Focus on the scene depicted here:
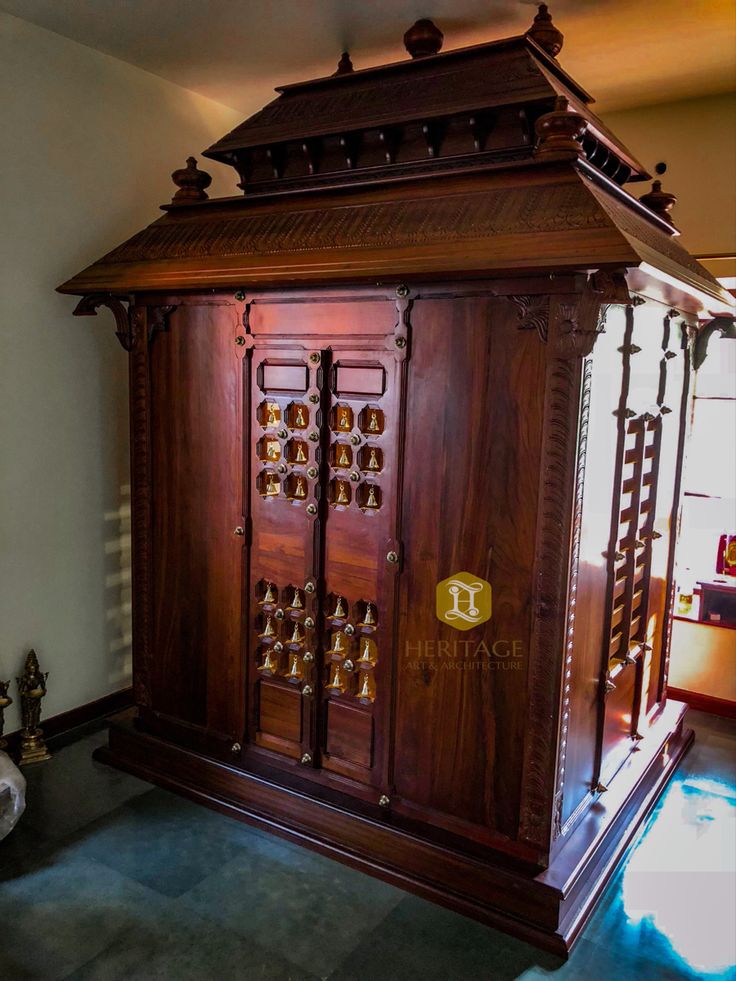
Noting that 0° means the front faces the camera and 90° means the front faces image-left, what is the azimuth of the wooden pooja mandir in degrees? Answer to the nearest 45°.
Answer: approximately 45°

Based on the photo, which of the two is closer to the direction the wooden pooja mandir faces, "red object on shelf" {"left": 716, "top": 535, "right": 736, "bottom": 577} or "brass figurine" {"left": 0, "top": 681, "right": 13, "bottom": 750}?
the brass figurine

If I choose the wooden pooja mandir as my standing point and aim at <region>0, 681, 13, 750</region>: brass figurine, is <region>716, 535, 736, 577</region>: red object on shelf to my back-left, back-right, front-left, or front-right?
back-right

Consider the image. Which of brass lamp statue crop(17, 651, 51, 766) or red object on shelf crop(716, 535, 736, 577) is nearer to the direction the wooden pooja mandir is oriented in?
the brass lamp statue

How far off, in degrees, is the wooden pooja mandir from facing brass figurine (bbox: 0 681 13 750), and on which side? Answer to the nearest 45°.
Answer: approximately 45° to its right

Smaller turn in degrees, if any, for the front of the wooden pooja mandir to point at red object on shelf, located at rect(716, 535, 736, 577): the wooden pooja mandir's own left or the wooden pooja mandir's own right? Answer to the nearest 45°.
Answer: approximately 180°

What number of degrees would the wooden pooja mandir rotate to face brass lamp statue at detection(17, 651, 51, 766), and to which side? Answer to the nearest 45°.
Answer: approximately 45° to its right

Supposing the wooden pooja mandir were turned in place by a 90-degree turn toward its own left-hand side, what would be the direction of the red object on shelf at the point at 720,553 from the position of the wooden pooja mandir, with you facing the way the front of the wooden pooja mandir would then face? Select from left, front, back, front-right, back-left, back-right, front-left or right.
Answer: left
